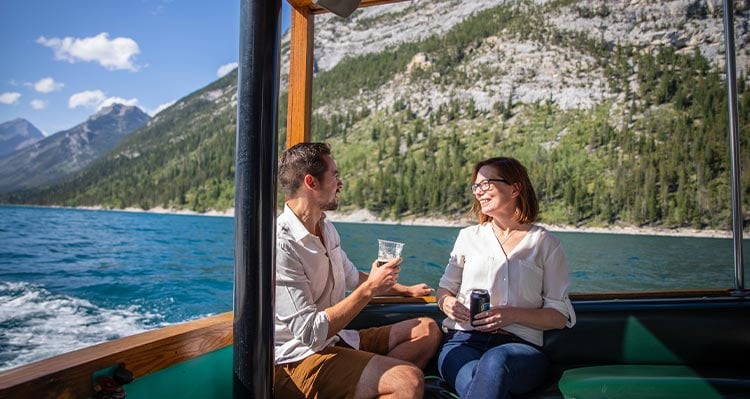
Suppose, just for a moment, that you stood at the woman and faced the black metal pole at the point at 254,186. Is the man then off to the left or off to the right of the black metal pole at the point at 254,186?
right

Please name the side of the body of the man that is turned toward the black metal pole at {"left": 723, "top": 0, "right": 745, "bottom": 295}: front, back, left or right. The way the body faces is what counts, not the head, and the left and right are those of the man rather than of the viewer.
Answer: front

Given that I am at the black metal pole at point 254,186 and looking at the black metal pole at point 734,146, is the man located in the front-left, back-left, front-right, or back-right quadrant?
front-left

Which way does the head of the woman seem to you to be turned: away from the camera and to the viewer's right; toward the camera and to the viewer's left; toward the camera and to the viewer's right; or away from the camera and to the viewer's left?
toward the camera and to the viewer's left

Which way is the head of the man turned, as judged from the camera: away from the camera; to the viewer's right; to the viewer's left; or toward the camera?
to the viewer's right

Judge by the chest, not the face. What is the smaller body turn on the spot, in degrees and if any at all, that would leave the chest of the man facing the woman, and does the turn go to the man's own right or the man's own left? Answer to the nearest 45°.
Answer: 0° — they already face them

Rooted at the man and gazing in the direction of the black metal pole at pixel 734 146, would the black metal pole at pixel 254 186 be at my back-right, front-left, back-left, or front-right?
back-right

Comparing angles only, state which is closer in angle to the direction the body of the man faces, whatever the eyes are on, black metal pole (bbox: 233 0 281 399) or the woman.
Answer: the woman

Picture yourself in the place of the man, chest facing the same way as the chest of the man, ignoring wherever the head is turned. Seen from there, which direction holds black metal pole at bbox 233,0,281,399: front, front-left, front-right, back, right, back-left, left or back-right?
right

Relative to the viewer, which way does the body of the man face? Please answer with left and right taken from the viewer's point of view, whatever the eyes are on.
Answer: facing to the right of the viewer
